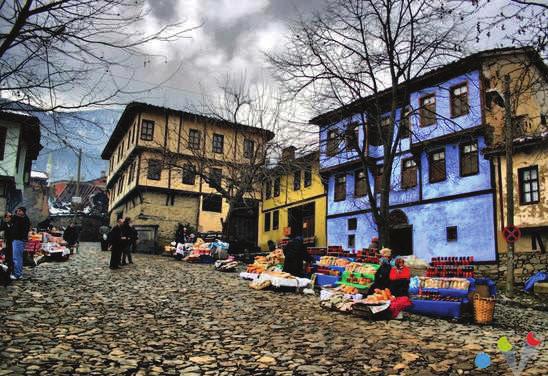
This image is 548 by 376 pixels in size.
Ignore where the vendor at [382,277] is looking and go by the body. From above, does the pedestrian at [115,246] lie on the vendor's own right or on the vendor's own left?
on the vendor's own right

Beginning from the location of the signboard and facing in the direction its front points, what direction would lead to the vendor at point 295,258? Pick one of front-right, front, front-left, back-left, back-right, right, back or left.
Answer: front-right

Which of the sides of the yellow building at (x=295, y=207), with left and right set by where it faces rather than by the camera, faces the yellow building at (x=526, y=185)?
left

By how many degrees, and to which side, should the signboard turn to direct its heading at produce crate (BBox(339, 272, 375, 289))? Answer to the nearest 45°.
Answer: approximately 45° to its right

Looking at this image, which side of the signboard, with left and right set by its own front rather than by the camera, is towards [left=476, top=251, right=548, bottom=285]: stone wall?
back

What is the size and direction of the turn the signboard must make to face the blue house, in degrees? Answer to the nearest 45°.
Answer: approximately 135° to its right

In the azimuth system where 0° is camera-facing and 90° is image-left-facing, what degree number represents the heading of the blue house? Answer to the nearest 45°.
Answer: approximately 45°

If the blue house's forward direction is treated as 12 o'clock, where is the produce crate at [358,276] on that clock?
The produce crate is roughly at 11 o'clock from the blue house.

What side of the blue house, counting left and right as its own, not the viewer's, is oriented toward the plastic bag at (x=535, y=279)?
left

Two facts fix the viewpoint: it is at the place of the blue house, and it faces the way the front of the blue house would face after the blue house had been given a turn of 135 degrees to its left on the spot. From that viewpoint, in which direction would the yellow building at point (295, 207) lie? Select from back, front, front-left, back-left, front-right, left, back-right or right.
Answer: back-left
